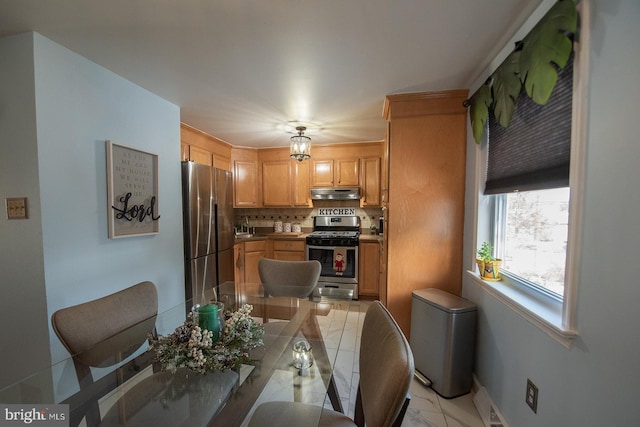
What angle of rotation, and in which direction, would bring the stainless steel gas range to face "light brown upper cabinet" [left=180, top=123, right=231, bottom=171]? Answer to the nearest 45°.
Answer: approximately 90° to its right

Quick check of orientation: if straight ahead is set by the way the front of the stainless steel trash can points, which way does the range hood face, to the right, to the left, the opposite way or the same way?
to the left

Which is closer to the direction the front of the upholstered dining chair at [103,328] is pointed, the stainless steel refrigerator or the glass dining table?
the glass dining table

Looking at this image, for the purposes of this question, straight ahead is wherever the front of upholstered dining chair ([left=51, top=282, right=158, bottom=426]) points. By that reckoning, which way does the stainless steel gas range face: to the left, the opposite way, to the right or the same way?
to the right

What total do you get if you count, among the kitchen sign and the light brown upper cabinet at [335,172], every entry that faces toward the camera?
2

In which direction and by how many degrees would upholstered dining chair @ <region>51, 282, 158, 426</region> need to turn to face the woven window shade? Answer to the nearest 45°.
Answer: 0° — it already faces it
